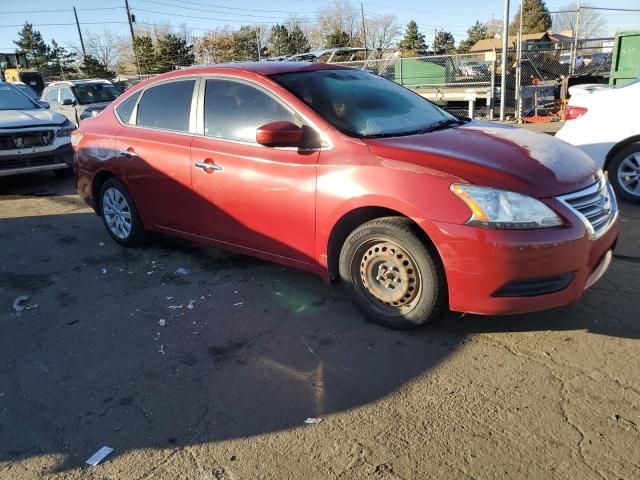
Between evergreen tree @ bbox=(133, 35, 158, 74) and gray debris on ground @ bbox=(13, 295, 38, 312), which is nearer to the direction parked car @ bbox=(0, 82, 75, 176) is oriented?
the gray debris on ground

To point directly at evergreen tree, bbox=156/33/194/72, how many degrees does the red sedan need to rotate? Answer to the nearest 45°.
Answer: approximately 135° to its left

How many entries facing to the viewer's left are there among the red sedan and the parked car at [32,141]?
0

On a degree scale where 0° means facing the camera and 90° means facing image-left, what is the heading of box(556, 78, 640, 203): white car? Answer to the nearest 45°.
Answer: approximately 270°

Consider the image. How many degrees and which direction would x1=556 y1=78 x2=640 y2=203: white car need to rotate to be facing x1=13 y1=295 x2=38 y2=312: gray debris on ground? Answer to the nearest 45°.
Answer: approximately 135° to its right

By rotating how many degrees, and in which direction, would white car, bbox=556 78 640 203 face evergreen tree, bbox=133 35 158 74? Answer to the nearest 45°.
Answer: approximately 135° to its left

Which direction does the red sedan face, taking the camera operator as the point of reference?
facing the viewer and to the right of the viewer

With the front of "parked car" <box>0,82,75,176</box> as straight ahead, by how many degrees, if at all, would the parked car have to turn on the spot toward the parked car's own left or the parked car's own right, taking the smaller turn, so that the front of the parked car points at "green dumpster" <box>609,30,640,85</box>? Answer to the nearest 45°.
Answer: approximately 45° to the parked car's own left

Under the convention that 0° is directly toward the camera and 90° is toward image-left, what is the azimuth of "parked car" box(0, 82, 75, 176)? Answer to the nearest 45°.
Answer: approximately 315°
